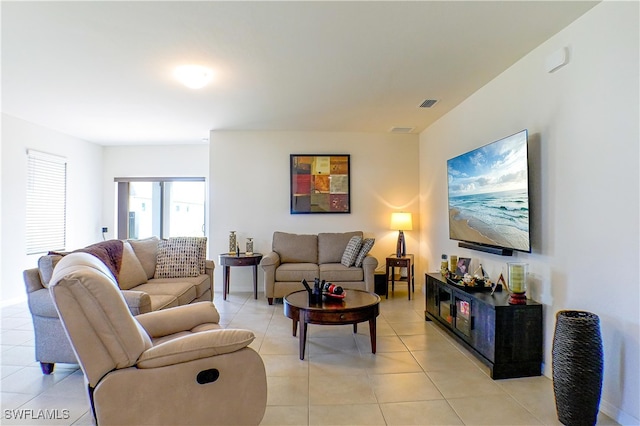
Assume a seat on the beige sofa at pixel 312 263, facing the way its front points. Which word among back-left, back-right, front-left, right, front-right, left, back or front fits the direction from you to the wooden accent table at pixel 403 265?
left

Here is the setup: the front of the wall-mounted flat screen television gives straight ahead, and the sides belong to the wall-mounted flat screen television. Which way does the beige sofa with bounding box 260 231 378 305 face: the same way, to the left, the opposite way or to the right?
to the left

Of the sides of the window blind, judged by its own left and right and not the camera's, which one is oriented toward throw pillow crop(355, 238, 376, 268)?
front

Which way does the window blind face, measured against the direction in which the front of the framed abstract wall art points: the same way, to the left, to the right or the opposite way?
to the left

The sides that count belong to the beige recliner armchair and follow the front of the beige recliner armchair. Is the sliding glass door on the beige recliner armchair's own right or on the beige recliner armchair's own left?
on the beige recliner armchair's own left

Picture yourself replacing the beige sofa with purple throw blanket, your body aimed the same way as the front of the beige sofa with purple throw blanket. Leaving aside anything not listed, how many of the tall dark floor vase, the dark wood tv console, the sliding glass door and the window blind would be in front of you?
2

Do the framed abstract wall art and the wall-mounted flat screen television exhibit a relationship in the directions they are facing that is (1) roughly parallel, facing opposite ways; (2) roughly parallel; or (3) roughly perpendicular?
roughly perpendicular

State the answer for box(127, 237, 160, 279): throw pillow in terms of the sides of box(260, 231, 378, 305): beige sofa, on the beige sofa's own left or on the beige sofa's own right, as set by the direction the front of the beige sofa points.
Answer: on the beige sofa's own right

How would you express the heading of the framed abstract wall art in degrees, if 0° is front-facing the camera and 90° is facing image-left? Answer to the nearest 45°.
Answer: approximately 0°

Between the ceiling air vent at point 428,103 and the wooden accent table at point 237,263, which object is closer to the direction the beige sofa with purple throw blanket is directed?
the ceiling air vent
